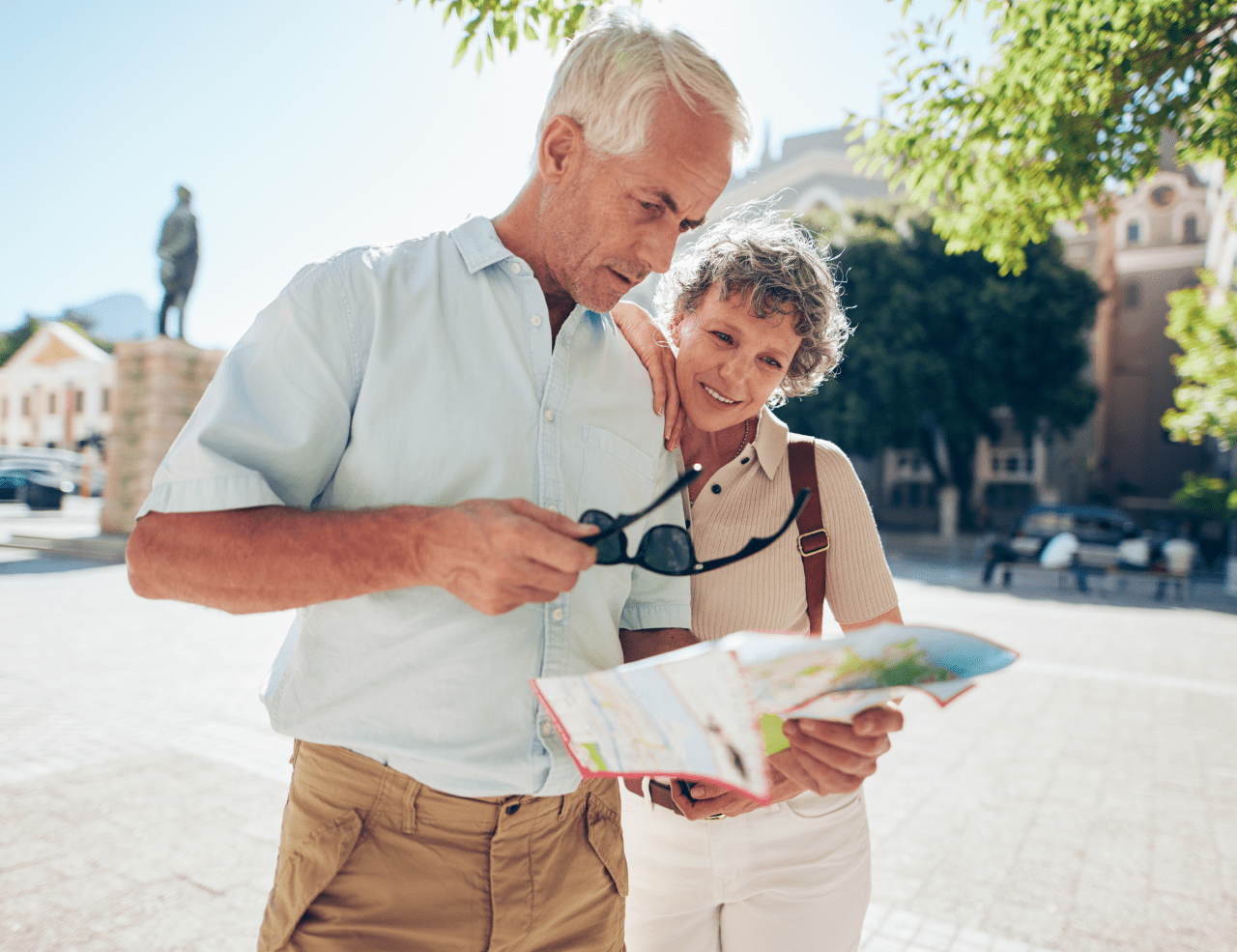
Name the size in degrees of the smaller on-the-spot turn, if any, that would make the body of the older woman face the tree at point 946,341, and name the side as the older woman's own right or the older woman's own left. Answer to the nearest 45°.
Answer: approximately 135° to the older woman's own right

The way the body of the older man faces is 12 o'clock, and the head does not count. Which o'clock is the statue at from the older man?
The statue is roughly at 7 o'clock from the older man.

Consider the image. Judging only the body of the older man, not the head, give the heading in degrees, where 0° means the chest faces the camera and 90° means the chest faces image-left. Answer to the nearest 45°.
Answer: approximately 315°

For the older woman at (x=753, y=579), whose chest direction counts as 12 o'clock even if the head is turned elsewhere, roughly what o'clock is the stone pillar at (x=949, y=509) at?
The stone pillar is roughly at 5 o'clock from the older woman.

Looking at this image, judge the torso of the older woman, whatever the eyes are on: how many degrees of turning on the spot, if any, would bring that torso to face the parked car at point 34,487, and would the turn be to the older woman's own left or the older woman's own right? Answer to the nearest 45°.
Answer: approximately 90° to the older woman's own right

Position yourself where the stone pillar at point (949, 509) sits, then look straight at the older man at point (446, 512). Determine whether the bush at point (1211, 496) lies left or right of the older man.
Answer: left

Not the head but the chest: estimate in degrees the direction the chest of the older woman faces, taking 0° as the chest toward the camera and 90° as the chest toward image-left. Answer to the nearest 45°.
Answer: approximately 45°

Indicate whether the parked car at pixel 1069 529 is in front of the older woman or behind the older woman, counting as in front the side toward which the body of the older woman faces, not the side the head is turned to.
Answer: behind
